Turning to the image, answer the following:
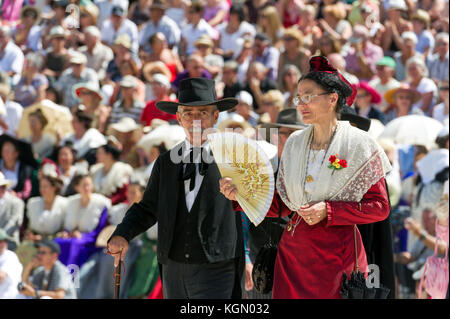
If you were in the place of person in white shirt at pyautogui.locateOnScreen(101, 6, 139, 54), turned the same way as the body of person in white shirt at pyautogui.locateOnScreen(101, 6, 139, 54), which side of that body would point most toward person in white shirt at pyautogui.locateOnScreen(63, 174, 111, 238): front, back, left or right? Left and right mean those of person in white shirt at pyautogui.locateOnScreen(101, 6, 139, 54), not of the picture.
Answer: front

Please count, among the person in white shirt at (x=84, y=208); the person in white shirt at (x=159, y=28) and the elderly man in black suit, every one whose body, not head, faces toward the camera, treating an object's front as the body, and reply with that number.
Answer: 3

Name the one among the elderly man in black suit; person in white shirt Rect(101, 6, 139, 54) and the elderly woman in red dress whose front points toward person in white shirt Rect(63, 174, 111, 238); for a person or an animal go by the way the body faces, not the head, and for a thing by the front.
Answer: person in white shirt Rect(101, 6, 139, 54)

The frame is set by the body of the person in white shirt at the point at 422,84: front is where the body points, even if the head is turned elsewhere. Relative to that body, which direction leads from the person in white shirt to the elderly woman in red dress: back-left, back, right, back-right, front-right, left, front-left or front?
front-left

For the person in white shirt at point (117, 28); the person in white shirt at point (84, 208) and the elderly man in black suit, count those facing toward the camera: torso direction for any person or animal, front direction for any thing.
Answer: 3

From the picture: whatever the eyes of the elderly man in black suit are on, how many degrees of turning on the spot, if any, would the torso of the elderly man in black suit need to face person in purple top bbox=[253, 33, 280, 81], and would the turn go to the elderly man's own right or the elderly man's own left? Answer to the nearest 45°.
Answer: approximately 180°

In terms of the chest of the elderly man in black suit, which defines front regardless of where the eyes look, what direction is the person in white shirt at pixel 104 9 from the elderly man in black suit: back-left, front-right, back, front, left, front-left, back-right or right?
back

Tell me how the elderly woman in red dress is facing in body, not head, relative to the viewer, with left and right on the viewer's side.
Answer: facing the viewer and to the left of the viewer

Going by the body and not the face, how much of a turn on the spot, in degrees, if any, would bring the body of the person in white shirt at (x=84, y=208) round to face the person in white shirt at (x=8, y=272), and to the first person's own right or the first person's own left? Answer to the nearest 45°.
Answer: approximately 45° to the first person's own right

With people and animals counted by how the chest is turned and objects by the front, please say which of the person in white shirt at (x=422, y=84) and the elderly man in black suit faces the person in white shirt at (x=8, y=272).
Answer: the person in white shirt at (x=422, y=84)

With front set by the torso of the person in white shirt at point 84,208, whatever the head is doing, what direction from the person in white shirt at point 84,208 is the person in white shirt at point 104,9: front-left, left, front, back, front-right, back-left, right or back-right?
back

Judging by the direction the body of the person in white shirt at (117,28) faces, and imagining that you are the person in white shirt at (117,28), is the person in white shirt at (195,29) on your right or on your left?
on your left

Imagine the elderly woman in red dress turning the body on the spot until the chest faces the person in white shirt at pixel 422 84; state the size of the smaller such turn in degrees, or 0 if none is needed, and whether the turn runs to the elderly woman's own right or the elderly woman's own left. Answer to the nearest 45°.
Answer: approximately 135° to the elderly woman's own right
